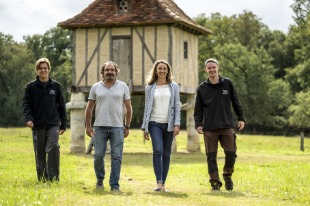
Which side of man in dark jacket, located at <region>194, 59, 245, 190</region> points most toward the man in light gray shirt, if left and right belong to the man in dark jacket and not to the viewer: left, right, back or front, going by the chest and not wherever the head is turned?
right

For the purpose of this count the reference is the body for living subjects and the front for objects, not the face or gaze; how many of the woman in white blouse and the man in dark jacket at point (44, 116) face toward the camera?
2

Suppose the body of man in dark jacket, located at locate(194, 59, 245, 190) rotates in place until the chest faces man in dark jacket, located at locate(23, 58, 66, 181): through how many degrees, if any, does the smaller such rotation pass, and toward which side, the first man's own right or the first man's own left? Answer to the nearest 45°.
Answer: approximately 90° to the first man's own right

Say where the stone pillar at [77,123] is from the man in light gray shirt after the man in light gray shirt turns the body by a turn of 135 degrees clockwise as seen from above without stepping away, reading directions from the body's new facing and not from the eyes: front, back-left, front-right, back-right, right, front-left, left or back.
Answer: front-right

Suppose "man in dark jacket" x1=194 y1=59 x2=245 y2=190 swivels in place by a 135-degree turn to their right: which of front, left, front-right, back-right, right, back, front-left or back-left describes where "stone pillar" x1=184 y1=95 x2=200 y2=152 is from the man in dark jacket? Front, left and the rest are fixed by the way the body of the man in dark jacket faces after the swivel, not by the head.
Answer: front-right

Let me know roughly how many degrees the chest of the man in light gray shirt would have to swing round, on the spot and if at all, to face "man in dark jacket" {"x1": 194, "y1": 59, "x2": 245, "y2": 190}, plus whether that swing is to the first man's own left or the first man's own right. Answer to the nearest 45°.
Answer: approximately 90° to the first man's own left

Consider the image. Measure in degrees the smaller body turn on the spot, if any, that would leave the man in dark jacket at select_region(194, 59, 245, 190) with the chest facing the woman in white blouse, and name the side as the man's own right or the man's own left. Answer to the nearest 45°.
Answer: approximately 45° to the man's own right
